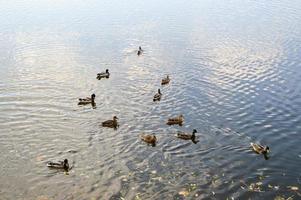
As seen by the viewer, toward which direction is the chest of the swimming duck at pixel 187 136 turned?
to the viewer's right

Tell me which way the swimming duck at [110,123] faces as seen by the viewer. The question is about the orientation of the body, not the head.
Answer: to the viewer's right

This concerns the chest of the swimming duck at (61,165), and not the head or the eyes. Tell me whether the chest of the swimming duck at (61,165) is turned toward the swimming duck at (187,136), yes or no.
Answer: yes

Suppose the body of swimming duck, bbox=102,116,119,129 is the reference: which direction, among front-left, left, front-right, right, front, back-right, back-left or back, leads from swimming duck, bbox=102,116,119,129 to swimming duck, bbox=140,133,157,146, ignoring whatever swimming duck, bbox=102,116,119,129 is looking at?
front-right

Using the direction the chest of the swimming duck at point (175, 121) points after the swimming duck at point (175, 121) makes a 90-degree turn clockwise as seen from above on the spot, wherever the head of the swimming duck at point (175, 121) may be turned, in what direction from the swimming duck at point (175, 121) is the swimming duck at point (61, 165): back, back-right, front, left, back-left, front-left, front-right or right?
front-right

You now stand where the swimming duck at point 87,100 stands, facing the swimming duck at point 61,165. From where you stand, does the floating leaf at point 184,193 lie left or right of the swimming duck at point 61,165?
left

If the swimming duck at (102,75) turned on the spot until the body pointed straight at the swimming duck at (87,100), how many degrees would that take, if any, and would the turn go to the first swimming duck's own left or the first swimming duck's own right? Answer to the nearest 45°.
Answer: approximately 135° to the first swimming duck's own right

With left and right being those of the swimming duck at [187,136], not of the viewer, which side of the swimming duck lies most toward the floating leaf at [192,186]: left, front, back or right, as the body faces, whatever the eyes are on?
right

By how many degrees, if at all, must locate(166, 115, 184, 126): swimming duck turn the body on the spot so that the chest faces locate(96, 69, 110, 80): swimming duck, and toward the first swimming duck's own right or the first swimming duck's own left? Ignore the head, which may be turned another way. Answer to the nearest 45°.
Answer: approximately 135° to the first swimming duck's own left

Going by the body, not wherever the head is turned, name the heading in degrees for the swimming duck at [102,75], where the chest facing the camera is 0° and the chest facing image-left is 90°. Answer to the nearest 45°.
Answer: approximately 225°

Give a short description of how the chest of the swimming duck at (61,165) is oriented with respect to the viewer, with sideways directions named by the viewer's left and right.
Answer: facing to the right of the viewer

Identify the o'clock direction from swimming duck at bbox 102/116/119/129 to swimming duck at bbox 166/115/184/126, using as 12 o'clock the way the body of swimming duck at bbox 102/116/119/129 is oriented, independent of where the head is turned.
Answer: swimming duck at bbox 166/115/184/126 is roughly at 12 o'clock from swimming duck at bbox 102/116/119/129.
